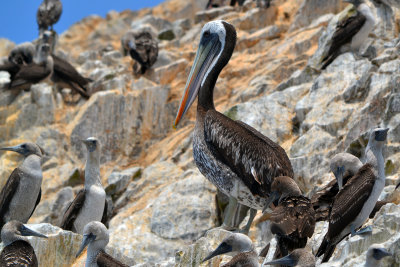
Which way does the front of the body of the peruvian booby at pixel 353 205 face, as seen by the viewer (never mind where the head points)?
to the viewer's right

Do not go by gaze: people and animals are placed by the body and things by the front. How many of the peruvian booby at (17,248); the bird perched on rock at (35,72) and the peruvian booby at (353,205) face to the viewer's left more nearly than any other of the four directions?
0

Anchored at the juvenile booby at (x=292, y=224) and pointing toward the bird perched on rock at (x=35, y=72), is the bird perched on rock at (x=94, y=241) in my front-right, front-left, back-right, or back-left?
front-left

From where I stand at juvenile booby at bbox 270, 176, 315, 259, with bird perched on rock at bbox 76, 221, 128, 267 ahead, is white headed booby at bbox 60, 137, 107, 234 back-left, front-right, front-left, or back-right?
front-right

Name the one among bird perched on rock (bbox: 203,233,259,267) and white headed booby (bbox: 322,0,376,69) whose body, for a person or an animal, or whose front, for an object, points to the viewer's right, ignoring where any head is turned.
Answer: the white headed booby

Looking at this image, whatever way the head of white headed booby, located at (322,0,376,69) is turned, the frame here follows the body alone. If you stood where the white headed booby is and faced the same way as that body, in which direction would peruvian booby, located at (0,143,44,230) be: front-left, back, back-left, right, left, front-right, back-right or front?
back-right

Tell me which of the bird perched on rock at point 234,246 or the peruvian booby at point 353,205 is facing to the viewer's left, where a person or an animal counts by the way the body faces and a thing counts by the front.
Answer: the bird perched on rock

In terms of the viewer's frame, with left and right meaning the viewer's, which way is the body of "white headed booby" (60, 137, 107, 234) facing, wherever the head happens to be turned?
facing the viewer and to the right of the viewer
